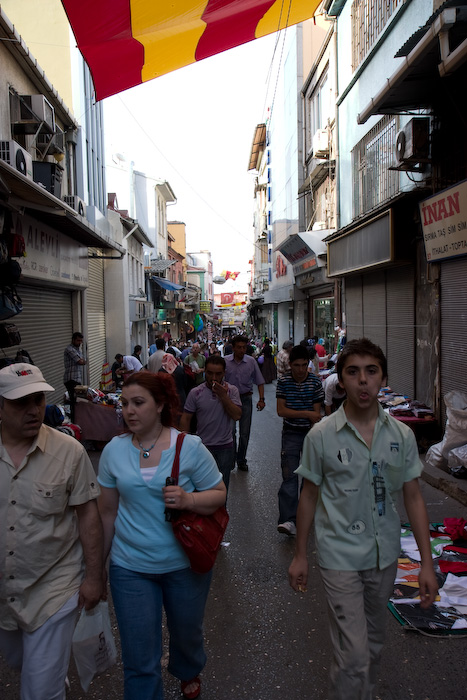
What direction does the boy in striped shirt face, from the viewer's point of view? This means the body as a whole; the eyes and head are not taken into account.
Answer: toward the camera

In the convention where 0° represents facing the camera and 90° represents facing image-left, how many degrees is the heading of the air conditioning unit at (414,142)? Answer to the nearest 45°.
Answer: approximately 90°

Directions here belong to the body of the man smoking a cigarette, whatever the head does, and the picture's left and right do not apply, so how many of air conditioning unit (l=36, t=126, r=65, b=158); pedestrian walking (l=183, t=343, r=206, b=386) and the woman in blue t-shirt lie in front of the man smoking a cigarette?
1

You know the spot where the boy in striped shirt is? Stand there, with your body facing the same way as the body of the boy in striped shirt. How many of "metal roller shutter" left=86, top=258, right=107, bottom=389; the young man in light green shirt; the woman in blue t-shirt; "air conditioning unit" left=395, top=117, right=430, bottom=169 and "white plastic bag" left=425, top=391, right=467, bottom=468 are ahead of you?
2

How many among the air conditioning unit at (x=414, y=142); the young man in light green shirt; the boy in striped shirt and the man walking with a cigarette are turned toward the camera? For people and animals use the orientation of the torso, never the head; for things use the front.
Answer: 3

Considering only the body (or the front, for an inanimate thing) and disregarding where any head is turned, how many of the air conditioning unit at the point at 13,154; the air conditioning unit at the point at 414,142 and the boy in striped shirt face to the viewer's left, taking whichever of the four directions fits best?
1

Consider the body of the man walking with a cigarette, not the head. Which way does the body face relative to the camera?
toward the camera

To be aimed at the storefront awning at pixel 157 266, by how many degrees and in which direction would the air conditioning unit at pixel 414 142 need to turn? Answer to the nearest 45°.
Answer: approximately 45° to its right

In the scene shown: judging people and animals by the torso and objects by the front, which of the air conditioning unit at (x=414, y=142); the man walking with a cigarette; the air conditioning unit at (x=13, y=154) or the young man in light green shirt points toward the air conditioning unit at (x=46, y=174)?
the air conditioning unit at (x=414, y=142)

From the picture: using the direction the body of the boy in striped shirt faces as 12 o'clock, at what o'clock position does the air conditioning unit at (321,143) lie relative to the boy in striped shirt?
The air conditioning unit is roughly at 6 o'clock from the boy in striped shirt.

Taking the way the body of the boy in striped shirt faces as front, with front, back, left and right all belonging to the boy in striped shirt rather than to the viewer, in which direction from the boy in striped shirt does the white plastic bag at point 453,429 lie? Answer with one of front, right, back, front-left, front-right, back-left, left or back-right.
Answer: back-left

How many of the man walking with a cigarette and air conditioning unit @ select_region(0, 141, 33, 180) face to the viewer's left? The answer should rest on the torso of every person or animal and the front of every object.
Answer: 0

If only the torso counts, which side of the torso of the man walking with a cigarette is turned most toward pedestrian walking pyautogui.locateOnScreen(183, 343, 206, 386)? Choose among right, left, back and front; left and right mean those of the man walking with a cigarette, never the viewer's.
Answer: back

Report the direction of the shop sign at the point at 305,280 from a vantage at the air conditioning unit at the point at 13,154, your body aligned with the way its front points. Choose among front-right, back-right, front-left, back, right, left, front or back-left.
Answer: left

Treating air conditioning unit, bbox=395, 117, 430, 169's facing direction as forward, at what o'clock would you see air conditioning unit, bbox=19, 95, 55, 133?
air conditioning unit, bbox=19, 95, 55, 133 is roughly at 12 o'clock from air conditioning unit, bbox=395, 117, 430, 169.
